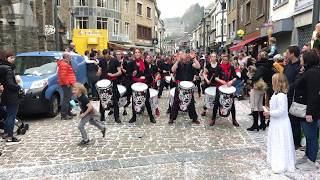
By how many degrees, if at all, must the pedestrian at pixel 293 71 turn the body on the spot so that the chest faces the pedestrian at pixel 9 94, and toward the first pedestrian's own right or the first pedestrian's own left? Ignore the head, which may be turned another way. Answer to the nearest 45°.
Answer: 0° — they already face them

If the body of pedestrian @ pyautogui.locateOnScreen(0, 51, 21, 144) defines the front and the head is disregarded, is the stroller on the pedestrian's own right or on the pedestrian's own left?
on the pedestrian's own left

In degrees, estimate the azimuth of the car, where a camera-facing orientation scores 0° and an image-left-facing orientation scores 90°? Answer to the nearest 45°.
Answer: approximately 45°

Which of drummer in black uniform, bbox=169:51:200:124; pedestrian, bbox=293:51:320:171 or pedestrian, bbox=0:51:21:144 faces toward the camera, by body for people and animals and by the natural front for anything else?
the drummer in black uniform

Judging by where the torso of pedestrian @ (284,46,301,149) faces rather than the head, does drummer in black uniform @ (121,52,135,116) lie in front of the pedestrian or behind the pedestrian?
in front

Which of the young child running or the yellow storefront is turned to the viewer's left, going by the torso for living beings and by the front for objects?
the young child running

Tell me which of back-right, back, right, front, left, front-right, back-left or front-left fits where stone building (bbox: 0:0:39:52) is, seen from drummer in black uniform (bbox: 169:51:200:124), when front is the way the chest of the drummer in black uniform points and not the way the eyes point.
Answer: back-right

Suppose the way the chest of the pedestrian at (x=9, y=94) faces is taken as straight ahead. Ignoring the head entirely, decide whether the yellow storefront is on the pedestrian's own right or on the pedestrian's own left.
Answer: on the pedestrian's own left

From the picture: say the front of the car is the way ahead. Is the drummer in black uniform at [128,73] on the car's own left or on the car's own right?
on the car's own left

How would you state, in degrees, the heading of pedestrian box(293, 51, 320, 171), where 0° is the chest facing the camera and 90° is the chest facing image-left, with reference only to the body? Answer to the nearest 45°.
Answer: approximately 90°

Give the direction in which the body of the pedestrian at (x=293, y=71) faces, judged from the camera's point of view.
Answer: to the viewer's left

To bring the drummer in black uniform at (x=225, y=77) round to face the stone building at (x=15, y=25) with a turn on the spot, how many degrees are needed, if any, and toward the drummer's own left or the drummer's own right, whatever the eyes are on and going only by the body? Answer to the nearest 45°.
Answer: approximately 135° to the drummer's own right

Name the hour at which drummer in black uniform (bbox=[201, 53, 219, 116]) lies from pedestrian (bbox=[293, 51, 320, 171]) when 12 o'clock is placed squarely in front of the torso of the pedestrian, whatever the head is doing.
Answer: The drummer in black uniform is roughly at 2 o'clock from the pedestrian.

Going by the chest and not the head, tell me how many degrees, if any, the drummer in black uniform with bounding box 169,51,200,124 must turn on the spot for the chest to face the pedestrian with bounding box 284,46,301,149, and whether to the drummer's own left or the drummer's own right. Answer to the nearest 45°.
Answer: approximately 45° to the drummer's own left
